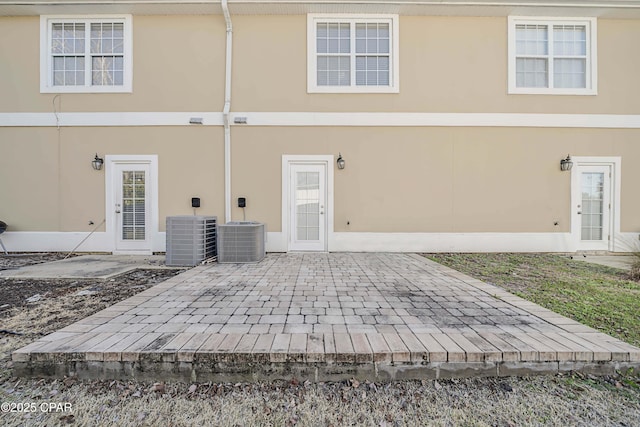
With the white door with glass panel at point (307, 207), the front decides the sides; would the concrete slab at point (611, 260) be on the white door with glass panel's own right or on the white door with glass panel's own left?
on the white door with glass panel's own left

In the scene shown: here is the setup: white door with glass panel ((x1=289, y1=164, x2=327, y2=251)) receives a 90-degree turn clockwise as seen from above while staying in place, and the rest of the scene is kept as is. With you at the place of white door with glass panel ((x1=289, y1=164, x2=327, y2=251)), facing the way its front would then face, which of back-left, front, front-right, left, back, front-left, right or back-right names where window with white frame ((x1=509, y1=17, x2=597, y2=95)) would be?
back

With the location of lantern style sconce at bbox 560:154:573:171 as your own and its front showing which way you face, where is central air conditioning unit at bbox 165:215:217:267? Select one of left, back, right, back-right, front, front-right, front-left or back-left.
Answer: front-right

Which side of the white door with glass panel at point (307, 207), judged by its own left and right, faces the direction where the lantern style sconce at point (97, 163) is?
right

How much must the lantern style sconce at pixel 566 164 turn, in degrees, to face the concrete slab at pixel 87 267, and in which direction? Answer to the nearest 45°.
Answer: approximately 45° to its right

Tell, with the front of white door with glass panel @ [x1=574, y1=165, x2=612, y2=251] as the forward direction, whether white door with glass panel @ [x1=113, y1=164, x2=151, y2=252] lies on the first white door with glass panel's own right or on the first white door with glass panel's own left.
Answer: on the first white door with glass panel's own right

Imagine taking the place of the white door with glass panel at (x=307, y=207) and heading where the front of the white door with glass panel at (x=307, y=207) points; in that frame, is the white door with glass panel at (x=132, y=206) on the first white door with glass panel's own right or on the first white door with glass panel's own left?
on the first white door with glass panel's own right

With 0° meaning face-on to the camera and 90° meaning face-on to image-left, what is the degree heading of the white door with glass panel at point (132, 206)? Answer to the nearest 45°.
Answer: approximately 0°
